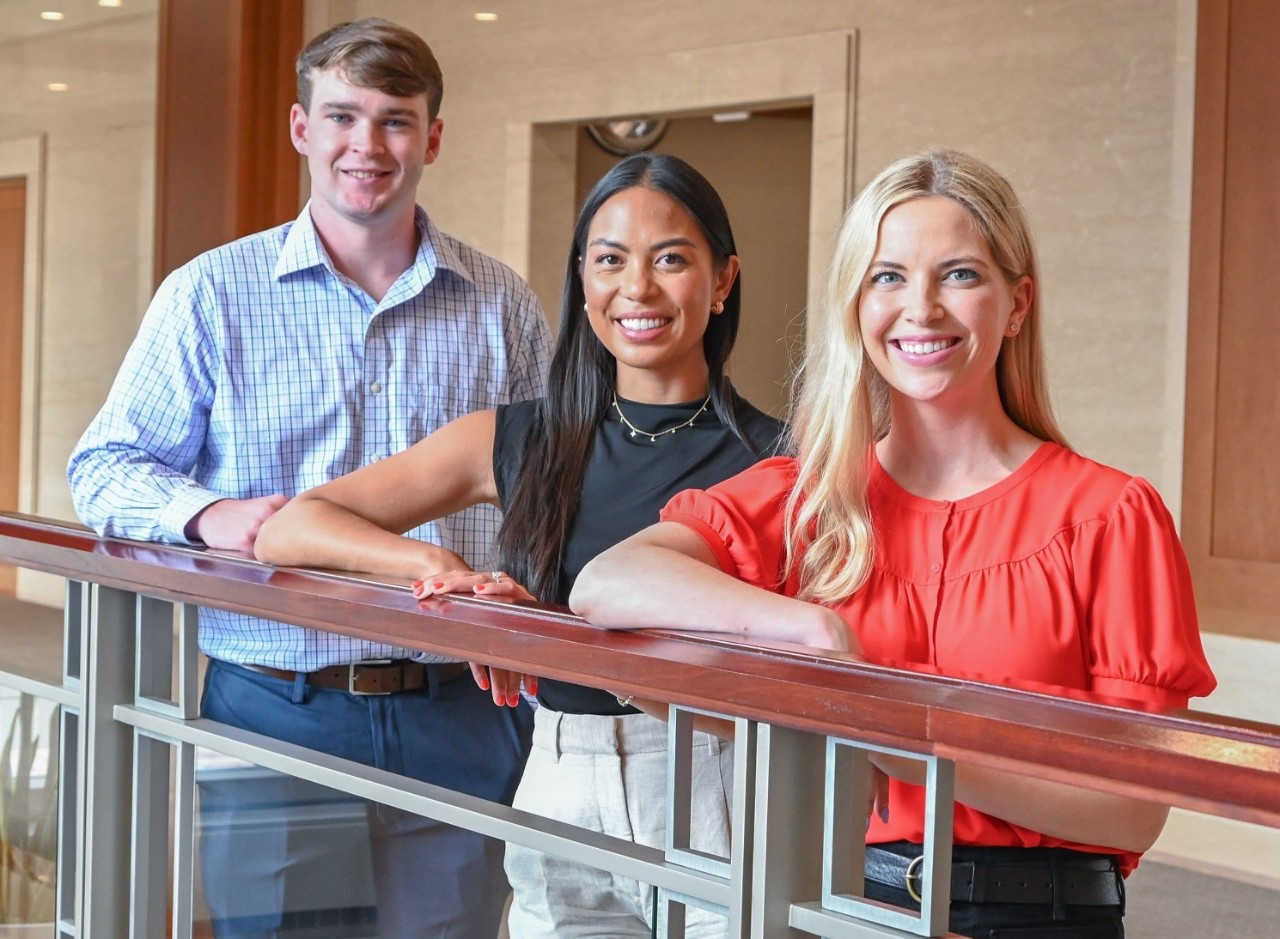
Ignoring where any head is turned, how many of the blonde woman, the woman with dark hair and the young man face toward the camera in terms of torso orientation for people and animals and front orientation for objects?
3

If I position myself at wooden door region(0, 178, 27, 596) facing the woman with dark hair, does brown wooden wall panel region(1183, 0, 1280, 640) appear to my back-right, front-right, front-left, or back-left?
front-left

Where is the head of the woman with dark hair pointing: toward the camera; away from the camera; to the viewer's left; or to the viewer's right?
toward the camera

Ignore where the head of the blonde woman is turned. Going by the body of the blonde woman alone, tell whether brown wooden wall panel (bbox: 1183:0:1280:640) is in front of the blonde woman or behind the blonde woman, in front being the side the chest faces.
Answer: behind

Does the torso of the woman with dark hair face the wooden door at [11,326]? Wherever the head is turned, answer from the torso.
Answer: no

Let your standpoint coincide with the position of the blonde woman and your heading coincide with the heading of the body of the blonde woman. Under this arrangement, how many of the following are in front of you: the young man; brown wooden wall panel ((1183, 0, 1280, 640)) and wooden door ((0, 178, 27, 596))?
0

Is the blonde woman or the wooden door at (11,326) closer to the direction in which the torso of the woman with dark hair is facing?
the blonde woman

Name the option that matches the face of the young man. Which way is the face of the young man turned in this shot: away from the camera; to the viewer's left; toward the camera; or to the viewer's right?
toward the camera

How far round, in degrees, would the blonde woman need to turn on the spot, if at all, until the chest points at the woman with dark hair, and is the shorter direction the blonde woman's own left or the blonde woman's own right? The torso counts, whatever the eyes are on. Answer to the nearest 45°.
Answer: approximately 135° to the blonde woman's own right

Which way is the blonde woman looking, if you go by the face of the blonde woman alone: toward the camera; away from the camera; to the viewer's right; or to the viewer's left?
toward the camera

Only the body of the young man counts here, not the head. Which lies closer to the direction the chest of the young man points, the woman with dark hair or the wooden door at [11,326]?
the woman with dark hair

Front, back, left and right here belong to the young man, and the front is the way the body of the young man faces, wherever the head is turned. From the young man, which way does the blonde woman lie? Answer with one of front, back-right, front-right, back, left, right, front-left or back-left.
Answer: front-left

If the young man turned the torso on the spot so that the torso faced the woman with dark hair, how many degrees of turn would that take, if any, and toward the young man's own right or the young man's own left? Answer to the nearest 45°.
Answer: approximately 45° to the young man's own left

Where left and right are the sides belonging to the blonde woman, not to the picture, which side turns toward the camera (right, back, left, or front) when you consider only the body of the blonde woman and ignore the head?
front

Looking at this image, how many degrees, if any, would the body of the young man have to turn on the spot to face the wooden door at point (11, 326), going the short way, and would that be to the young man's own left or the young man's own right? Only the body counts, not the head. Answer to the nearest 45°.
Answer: approximately 180°

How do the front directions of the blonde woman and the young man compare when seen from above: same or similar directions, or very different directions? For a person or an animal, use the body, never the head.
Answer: same or similar directions

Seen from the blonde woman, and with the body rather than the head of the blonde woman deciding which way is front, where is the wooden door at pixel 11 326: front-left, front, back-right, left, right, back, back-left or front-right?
back-right
